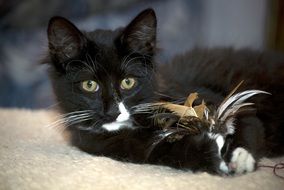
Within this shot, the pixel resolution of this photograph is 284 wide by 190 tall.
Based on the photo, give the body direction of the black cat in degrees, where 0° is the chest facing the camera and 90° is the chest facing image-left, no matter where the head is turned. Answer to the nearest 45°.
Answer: approximately 45°
